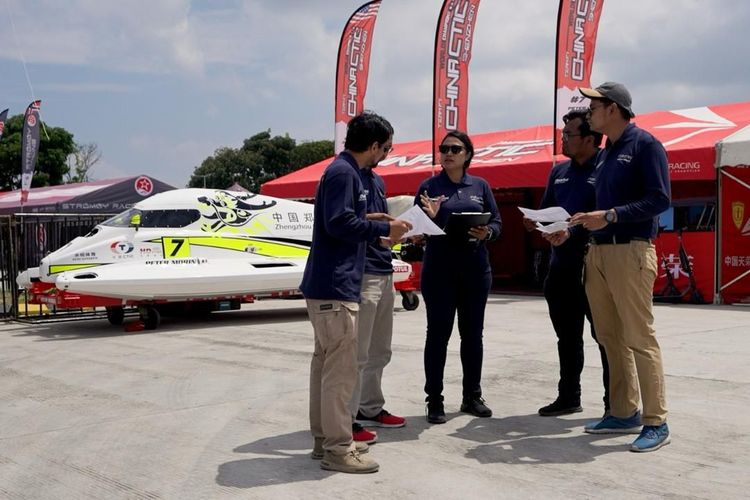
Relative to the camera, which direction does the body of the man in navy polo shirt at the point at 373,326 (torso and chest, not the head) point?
to the viewer's right

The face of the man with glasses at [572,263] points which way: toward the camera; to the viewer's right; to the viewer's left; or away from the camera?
to the viewer's left

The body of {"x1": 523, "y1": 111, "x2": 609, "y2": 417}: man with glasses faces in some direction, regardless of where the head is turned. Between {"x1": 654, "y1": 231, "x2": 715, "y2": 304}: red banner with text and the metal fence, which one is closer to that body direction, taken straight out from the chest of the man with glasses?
the metal fence

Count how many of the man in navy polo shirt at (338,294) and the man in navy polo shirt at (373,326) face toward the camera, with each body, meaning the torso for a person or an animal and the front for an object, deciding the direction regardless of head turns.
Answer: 0

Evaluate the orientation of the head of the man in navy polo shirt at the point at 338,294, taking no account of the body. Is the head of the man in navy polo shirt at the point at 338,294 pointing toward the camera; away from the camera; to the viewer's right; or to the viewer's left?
to the viewer's right

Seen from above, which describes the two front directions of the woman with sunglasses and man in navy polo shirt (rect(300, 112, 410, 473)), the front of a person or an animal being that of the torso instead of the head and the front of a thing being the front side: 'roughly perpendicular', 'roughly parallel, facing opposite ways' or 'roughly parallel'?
roughly perpendicular

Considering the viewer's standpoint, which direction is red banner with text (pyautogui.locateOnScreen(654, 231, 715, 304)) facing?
facing the viewer

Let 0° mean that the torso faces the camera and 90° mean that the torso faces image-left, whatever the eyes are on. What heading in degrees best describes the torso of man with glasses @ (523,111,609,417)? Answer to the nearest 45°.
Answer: approximately 45°

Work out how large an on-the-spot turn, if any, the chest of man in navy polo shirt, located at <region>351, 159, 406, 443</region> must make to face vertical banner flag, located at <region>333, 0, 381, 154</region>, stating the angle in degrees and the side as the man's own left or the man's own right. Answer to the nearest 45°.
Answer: approximately 90° to the man's own left

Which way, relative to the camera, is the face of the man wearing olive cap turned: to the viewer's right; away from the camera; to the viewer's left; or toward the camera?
to the viewer's left

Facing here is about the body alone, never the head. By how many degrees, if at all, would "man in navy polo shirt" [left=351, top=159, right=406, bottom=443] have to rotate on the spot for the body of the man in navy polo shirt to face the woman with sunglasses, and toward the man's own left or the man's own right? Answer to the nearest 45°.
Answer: approximately 45° to the man's own left

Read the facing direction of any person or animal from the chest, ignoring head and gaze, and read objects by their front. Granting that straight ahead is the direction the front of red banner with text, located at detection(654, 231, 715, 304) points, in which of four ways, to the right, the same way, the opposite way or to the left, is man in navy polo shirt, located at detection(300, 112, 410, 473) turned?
to the left

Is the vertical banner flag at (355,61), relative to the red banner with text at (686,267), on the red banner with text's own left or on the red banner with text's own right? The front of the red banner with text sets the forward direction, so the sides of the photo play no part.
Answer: on the red banner with text's own right

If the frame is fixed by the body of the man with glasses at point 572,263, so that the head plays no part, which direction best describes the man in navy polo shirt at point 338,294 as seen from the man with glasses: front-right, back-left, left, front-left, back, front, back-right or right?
front

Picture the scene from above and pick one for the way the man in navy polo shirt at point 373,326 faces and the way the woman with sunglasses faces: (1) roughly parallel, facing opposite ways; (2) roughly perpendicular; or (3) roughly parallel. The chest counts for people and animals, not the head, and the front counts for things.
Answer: roughly perpendicular

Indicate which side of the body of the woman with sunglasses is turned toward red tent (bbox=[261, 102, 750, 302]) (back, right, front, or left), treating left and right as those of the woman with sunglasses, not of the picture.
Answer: back

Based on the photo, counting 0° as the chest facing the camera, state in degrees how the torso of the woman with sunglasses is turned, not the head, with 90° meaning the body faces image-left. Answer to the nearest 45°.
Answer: approximately 0°
